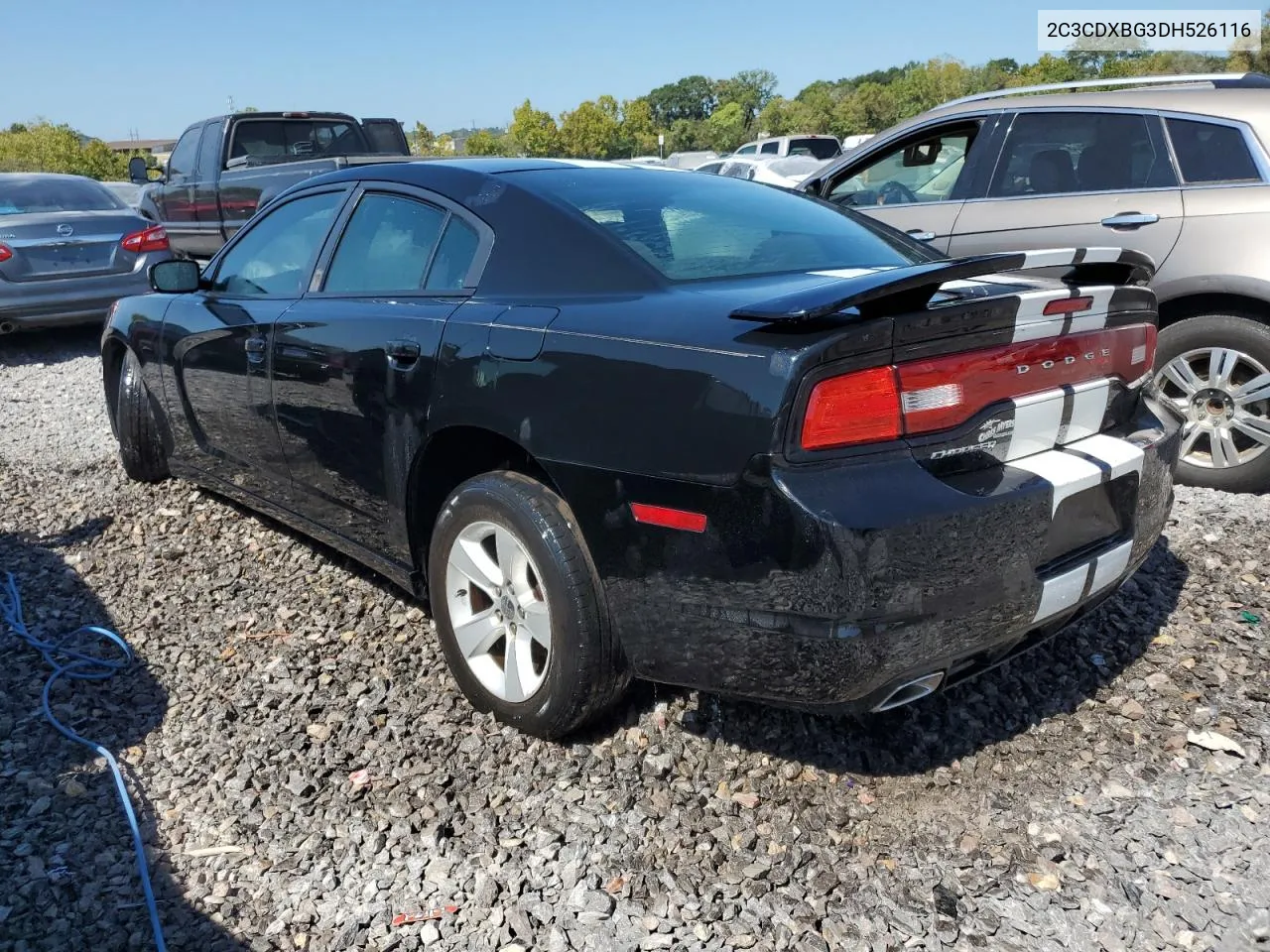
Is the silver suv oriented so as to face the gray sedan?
yes

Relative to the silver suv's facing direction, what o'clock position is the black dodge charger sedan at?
The black dodge charger sedan is roughly at 10 o'clock from the silver suv.

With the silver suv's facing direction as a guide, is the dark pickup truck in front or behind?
in front

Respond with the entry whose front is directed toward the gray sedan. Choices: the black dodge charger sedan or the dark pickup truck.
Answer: the black dodge charger sedan

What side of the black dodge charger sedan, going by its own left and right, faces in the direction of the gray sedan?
front

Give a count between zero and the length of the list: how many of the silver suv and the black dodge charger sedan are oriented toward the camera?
0

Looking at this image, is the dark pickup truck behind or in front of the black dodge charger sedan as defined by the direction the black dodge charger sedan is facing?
in front

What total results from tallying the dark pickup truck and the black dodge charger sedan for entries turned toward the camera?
0

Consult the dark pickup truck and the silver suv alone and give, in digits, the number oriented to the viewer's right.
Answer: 0

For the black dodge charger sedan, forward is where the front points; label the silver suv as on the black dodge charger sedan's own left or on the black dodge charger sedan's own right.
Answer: on the black dodge charger sedan's own right

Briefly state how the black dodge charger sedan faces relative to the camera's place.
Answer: facing away from the viewer and to the left of the viewer

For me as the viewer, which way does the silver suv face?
facing to the left of the viewer

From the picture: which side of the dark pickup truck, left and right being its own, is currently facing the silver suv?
back

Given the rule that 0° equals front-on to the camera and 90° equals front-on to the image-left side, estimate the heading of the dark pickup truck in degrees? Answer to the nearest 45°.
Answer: approximately 135°
